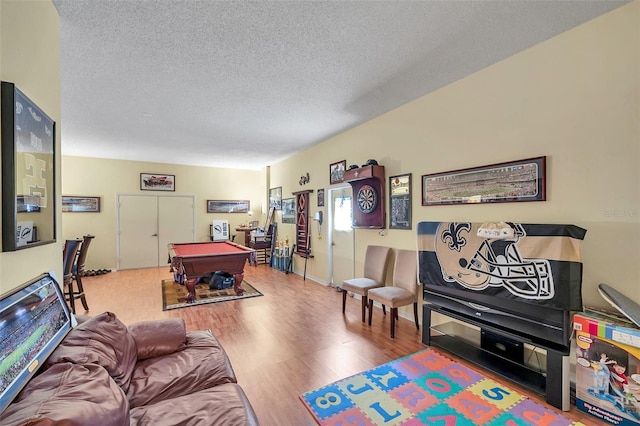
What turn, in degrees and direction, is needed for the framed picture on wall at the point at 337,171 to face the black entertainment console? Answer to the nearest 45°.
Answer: approximately 90° to its left

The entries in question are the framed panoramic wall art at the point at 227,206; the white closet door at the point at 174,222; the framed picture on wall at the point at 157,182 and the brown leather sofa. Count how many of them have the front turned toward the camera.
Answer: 3

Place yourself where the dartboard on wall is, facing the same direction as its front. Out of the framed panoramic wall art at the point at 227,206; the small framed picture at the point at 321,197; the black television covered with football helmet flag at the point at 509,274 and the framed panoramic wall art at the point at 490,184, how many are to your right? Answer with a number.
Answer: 2

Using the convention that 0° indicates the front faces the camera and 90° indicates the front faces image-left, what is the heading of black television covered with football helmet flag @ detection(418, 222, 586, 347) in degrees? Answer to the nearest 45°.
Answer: approximately 45°

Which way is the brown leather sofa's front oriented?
to the viewer's right

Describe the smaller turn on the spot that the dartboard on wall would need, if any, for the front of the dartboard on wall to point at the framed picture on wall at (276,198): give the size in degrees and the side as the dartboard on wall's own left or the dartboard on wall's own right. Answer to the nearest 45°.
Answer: approximately 90° to the dartboard on wall's own right

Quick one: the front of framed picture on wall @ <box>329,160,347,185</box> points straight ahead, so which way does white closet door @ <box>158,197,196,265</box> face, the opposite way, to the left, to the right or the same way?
to the left

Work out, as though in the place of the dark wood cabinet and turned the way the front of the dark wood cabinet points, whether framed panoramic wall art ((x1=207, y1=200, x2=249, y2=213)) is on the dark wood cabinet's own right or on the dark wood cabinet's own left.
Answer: on the dark wood cabinet's own right

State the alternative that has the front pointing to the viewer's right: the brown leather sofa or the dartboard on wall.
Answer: the brown leather sofa

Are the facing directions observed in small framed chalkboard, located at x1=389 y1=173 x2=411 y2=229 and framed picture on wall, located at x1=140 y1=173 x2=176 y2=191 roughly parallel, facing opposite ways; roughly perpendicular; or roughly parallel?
roughly perpendicular

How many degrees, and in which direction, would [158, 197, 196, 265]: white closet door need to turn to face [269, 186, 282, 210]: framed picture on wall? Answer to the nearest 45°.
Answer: approximately 45° to its left
